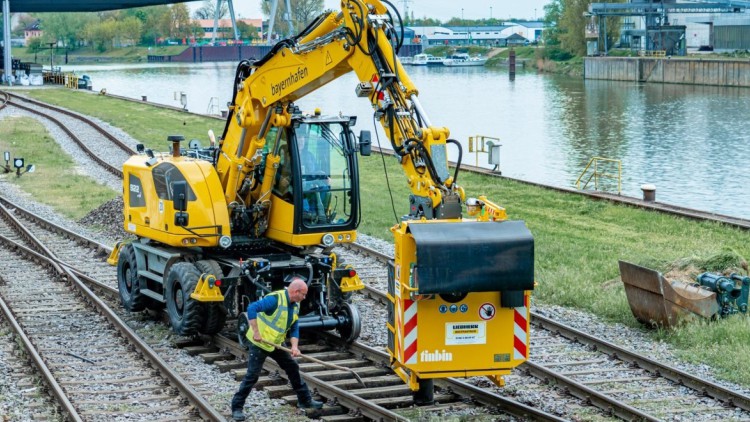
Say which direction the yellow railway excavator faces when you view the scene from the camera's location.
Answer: facing the viewer and to the right of the viewer

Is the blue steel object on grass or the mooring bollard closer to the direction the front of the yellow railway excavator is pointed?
the blue steel object on grass

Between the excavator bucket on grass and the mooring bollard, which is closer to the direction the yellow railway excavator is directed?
the excavator bucket on grass

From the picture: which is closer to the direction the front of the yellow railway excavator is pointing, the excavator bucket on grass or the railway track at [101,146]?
the excavator bucket on grass

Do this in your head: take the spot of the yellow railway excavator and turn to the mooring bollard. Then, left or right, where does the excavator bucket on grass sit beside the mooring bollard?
right

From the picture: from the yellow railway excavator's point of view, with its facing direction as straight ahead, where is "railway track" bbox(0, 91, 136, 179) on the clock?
The railway track is roughly at 7 o'clock from the yellow railway excavator.

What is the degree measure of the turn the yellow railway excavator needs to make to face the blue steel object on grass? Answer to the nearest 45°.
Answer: approximately 45° to its left

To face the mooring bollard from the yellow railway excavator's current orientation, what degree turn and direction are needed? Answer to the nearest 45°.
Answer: approximately 90° to its left
